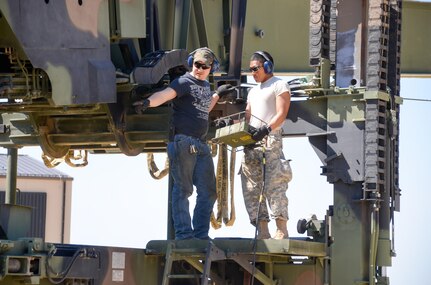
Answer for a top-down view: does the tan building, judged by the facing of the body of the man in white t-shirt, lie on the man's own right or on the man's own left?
on the man's own right

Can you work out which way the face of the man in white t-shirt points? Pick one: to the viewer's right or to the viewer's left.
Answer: to the viewer's left

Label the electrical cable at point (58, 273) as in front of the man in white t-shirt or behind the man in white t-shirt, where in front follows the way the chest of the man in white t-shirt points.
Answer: in front

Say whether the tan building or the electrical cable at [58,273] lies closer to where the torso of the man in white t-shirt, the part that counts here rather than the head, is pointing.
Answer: the electrical cable

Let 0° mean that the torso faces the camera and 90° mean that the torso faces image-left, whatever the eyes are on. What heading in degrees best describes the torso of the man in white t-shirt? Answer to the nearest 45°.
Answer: approximately 45°

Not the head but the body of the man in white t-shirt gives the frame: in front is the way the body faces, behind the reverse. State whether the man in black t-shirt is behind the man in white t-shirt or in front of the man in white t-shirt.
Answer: in front
